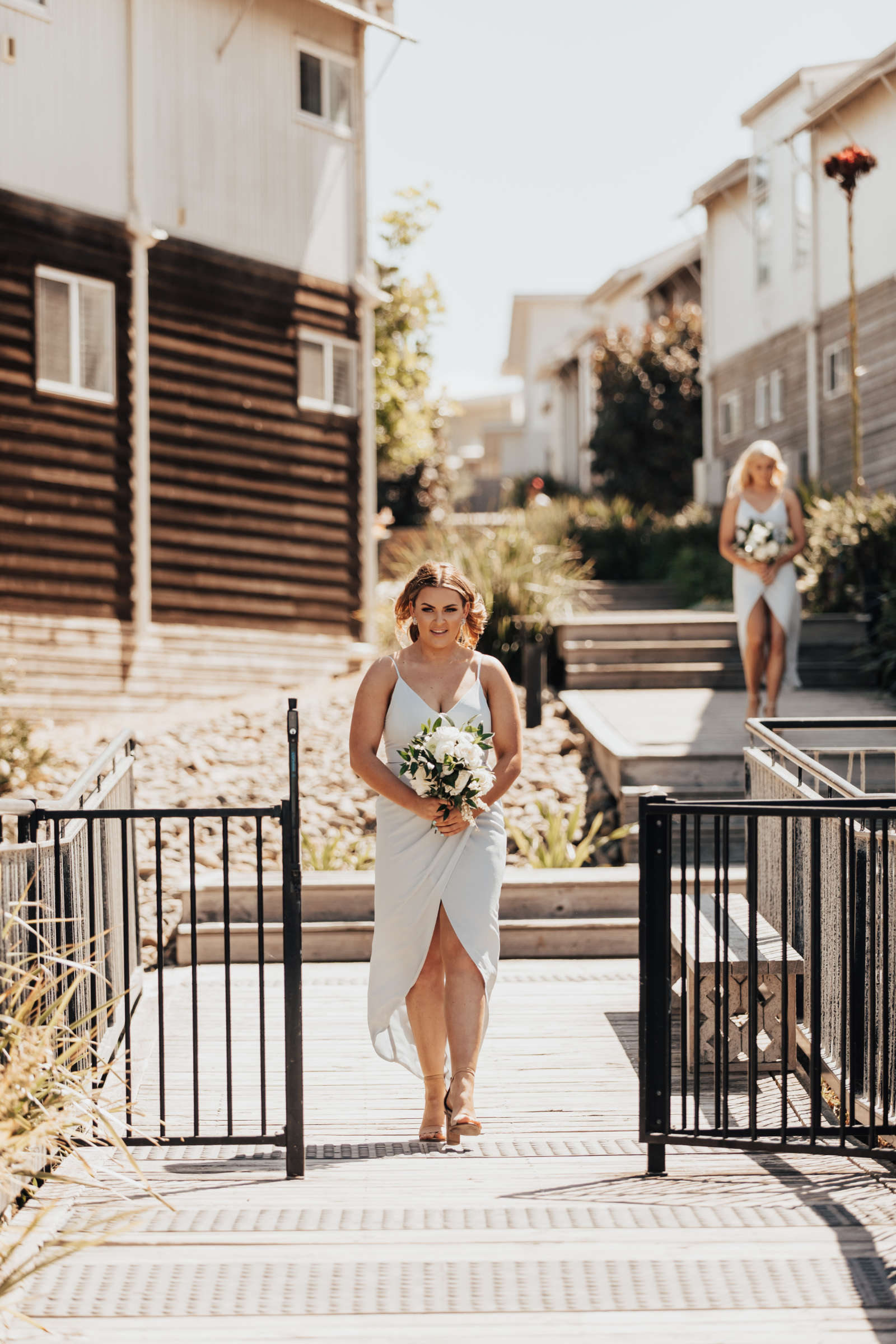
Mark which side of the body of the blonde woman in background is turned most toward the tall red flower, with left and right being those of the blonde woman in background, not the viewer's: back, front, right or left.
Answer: back

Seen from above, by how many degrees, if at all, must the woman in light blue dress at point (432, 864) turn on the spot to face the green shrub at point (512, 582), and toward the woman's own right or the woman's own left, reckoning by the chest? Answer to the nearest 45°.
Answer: approximately 180°

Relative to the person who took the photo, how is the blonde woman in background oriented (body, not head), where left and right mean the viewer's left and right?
facing the viewer

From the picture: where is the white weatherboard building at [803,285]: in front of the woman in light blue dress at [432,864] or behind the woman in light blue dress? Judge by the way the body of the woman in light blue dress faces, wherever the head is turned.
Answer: behind

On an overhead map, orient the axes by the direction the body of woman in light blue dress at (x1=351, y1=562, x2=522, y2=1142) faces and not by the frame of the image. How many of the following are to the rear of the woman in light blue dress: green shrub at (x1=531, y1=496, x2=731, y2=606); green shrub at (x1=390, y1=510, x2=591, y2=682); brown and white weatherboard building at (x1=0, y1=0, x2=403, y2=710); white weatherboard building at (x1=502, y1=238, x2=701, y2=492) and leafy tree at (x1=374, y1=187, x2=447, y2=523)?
5

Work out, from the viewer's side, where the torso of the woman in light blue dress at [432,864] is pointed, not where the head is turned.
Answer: toward the camera

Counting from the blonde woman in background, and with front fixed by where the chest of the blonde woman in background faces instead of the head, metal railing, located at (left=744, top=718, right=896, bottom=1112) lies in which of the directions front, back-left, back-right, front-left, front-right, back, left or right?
front

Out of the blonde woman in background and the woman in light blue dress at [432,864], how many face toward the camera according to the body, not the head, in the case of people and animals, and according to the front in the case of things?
2

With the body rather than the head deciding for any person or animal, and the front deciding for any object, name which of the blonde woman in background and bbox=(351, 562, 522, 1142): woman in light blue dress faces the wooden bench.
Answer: the blonde woman in background

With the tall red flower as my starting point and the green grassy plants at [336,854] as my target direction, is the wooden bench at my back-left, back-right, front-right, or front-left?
front-left

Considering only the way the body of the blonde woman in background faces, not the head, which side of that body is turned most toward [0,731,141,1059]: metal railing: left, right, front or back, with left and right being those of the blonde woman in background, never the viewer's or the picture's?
front

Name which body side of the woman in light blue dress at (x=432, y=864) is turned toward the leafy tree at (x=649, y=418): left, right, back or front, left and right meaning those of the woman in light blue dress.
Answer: back

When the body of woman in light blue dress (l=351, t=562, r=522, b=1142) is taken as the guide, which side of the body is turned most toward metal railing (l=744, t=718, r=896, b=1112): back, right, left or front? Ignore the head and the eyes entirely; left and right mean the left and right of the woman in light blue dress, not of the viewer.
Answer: left

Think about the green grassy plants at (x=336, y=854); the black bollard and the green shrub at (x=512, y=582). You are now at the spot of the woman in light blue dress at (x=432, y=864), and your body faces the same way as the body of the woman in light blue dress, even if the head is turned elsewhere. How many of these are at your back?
3

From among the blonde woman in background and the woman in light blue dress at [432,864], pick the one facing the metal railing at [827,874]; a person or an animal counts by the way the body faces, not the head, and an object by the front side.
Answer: the blonde woman in background

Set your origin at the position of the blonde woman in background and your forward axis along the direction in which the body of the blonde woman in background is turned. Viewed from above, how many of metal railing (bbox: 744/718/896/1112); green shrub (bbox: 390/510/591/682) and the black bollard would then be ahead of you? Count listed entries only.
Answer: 1
